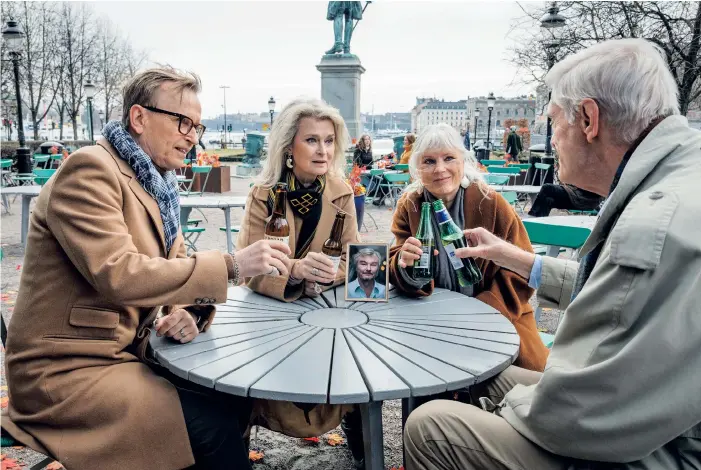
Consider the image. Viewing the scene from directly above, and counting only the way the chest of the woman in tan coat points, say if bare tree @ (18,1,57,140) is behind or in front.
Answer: behind

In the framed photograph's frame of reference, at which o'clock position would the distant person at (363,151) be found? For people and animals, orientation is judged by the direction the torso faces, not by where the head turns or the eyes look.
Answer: The distant person is roughly at 6 o'clock from the framed photograph.

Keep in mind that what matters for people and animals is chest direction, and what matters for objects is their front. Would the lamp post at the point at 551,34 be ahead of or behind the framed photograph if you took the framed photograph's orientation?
behind

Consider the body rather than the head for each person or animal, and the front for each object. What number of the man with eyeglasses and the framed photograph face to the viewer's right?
1

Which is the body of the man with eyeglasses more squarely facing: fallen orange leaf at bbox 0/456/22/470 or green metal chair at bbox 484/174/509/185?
the green metal chair

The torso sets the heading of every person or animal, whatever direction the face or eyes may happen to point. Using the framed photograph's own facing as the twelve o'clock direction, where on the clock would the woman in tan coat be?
The woman in tan coat is roughly at 5 o'clock from the framed photograph.

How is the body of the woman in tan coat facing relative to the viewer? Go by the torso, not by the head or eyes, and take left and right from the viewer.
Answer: facing the viewer and to the right of the viewer

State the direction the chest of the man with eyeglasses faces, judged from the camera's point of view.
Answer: to the viewer's right

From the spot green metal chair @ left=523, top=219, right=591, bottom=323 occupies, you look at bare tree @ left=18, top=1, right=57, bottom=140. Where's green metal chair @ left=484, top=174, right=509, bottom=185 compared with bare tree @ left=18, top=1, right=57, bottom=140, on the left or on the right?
right

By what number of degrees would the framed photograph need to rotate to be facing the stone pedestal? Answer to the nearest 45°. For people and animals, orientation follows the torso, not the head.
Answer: approximately 180°

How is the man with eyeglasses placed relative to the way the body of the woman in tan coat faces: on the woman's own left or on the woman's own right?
on the woman's own right

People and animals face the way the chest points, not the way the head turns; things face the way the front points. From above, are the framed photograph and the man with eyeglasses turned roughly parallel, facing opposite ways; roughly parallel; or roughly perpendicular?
roughly perpendicular

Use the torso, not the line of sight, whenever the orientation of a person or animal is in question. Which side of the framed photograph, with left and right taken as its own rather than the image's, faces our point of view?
front

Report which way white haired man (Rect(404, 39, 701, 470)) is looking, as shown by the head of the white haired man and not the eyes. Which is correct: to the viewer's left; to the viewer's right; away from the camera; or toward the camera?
to the viewer's left
